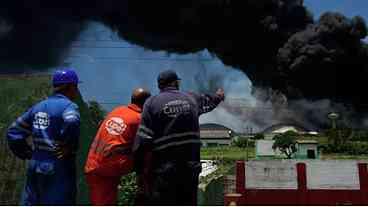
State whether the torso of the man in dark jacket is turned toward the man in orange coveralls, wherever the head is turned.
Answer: no

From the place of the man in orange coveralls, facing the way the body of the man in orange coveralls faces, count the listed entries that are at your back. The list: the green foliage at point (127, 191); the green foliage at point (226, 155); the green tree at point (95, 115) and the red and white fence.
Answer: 0

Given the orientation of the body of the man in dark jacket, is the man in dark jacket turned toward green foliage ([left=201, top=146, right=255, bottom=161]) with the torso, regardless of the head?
yes

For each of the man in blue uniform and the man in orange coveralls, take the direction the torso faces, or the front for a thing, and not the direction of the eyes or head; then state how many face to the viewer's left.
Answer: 0

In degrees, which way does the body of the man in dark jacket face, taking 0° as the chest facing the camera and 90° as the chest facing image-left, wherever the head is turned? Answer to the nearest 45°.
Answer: approximately 180°

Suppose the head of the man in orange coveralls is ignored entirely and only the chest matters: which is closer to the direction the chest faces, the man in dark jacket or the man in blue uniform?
the man in dark jacket

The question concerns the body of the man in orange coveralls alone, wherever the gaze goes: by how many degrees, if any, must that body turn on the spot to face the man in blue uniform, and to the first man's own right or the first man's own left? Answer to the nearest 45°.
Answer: approximately 135° to the first man's own left

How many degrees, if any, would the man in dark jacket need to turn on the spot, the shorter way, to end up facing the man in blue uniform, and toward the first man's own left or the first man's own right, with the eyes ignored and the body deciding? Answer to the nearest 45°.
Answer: approximately 90° to the first man's own left

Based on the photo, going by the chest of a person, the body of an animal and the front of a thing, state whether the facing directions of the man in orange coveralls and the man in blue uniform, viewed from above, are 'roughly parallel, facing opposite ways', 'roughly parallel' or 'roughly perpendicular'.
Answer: roughly parallel

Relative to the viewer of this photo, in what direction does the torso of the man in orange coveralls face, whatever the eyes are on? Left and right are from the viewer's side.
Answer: facing away from the viewer and to the right of the viewer

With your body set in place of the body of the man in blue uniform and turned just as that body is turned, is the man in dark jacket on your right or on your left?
on your right

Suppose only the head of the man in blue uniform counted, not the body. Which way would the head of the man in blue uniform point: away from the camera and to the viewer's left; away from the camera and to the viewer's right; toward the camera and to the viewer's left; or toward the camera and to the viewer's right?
away from the camera and to the viewer's right

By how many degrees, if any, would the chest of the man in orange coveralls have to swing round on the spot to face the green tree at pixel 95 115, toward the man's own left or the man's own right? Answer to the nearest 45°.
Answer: approximately 45° to the man's own left

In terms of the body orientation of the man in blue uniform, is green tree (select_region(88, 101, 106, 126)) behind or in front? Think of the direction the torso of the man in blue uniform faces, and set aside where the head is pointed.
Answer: in front

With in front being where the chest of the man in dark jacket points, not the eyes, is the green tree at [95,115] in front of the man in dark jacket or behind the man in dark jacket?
in front
